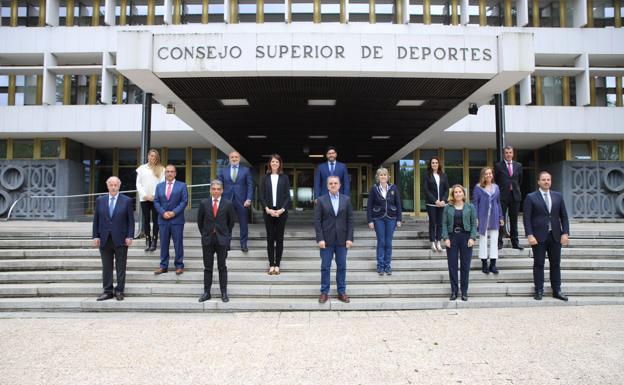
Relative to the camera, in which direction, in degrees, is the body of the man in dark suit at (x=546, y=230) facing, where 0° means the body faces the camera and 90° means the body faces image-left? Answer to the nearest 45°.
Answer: approximately 0°

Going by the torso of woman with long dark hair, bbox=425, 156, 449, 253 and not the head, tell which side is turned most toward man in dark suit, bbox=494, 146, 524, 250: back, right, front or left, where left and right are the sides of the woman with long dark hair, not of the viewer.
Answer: left

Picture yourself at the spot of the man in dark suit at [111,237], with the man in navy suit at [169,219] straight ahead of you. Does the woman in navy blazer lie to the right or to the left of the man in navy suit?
right

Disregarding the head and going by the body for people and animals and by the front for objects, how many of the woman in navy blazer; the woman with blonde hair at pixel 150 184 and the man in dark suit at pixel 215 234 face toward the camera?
3

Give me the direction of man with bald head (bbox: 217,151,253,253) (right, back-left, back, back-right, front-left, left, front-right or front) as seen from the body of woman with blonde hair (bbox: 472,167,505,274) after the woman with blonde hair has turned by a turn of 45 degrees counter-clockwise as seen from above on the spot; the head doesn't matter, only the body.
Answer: back-right

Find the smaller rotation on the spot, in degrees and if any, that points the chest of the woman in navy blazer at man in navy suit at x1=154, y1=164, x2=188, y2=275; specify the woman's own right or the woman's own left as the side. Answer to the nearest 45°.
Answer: approximately 90° to the woman's own right

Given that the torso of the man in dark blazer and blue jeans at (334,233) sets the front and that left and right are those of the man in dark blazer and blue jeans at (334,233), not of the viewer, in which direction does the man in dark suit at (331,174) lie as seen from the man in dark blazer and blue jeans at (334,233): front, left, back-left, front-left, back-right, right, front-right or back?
back

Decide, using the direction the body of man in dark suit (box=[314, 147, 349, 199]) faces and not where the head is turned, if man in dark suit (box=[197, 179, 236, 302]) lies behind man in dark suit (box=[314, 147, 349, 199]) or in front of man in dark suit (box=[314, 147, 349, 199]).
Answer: in front

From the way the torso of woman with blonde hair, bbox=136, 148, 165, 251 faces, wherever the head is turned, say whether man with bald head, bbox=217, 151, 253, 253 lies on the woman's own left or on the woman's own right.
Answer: on the woman's own left

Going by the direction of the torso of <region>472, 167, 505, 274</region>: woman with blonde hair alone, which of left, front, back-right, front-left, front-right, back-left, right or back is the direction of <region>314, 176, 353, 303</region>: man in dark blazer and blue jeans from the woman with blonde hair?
front-right

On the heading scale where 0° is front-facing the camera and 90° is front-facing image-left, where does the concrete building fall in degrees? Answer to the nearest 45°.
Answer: approximately 0°
